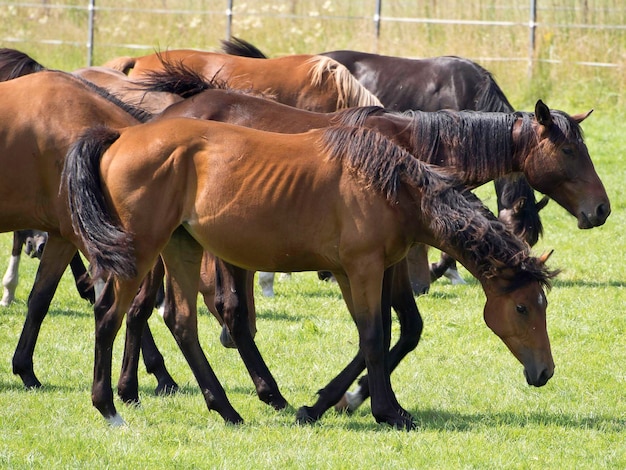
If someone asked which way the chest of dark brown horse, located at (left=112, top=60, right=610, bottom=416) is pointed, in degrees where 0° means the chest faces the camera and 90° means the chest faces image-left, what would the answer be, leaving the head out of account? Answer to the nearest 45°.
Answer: approximately 270°

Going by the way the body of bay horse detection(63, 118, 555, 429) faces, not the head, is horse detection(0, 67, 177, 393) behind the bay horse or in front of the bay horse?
behind

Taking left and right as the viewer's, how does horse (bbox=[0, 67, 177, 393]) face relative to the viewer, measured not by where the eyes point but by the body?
facing to the right of the viewer

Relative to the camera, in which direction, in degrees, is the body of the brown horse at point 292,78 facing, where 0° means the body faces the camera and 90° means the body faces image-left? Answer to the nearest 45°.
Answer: approximately 270°

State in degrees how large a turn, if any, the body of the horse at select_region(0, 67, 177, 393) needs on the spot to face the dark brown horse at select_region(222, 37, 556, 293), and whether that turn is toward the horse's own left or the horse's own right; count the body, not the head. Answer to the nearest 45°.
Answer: approximately 45° to the horse's own left

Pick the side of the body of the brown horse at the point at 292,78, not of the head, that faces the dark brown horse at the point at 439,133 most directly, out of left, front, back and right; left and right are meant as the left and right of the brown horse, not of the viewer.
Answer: right

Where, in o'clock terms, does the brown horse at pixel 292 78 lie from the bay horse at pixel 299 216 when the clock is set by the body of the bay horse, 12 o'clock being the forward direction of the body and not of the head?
The brown horse is roughly at 9 o'clock from the bay horse.

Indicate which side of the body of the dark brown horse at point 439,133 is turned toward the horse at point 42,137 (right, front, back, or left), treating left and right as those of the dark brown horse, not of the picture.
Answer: back

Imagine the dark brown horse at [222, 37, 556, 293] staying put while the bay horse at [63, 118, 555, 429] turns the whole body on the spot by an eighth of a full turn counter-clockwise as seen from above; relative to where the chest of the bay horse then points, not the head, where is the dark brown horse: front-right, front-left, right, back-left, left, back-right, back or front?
front-left

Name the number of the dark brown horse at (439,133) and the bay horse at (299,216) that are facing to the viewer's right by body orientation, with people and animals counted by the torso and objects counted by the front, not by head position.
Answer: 2

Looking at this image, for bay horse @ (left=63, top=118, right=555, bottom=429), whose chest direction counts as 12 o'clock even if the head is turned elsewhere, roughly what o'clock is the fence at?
The fence is roughly at 9 o'clock from the bay horse.

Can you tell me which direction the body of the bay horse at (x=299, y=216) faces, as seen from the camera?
to the viewer's right
